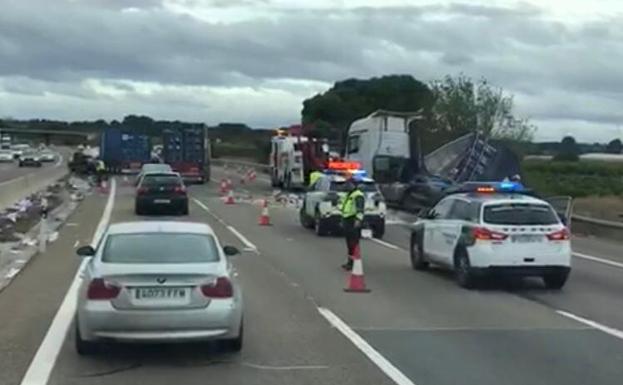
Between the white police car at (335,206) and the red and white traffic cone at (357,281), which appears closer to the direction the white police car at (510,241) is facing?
the white police car

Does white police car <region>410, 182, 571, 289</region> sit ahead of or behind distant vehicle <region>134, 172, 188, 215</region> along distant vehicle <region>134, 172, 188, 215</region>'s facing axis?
behind

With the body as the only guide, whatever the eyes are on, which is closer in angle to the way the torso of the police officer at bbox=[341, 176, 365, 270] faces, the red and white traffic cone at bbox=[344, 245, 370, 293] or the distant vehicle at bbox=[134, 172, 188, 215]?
the red and white traffic cone

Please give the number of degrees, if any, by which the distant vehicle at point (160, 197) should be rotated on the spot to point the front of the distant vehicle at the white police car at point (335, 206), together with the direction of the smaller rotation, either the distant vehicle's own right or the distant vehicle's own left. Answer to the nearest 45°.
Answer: approximately 135° to the distant vehicle's own right

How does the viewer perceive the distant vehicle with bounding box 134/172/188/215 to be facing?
facing away from the viewer

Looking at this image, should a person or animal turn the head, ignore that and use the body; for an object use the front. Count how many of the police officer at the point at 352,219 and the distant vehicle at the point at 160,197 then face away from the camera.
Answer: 1

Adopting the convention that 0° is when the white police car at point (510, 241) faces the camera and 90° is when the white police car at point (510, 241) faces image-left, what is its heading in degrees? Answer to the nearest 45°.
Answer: approximately 135°

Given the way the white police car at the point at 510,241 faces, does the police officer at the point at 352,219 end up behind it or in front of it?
in front

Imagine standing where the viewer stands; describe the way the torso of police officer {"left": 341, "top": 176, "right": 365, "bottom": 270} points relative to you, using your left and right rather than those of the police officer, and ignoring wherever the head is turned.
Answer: facing the viewer and to the left of the viewer

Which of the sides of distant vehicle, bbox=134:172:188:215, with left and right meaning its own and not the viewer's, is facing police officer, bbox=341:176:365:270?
back

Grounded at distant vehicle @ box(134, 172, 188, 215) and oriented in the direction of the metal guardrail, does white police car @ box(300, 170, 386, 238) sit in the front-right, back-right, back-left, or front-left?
front-right

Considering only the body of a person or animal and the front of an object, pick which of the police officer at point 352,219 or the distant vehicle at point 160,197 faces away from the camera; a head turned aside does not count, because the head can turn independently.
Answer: the distant vehicle
